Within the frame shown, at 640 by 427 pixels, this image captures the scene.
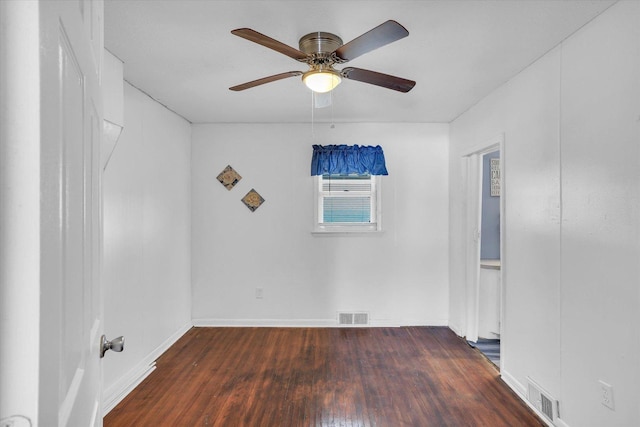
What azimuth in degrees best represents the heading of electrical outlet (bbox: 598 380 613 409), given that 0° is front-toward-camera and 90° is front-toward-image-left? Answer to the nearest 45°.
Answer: approximately 45°

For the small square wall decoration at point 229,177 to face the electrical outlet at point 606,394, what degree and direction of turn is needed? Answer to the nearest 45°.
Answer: approximately 45° to its left

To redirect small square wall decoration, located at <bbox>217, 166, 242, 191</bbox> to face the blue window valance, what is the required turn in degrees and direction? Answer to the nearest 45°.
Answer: approximately 90° to its left

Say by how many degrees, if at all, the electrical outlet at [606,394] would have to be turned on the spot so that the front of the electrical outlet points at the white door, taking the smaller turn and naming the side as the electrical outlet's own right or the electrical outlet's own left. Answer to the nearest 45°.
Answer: approximately 45° to the electrical outlet's own left

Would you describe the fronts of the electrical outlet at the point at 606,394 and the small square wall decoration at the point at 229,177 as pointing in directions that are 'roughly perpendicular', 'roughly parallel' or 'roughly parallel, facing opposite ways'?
roughly perpendicular

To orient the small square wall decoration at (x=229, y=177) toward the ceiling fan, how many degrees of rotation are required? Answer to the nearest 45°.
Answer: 0° — it already faces it

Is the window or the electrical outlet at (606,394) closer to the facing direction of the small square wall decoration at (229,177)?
the electrical outlet

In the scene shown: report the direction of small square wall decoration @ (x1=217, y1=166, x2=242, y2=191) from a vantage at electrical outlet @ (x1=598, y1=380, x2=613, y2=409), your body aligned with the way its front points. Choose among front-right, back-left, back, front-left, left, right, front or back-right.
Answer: front-right

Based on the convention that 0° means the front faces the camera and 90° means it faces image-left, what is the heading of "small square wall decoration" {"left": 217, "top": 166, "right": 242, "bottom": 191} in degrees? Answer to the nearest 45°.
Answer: approximately 0°
